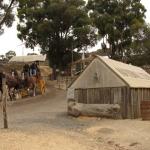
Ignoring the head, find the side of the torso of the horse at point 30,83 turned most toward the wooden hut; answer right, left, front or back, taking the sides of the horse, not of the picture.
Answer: left

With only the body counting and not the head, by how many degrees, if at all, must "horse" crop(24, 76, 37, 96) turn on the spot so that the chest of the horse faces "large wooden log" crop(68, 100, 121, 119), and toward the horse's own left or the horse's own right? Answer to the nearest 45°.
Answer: approximately 45° to the horse's own left

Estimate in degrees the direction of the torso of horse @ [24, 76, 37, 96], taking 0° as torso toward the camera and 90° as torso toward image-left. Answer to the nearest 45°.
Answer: approximately 45°
